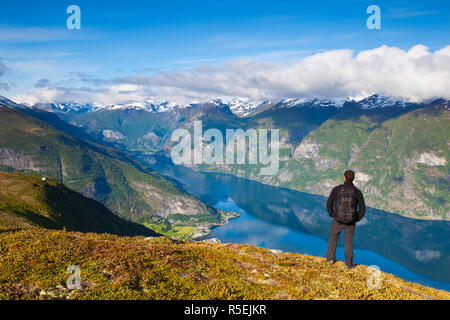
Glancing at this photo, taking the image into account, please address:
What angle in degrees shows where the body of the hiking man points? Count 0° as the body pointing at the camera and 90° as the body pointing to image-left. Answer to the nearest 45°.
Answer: approximately 180°
